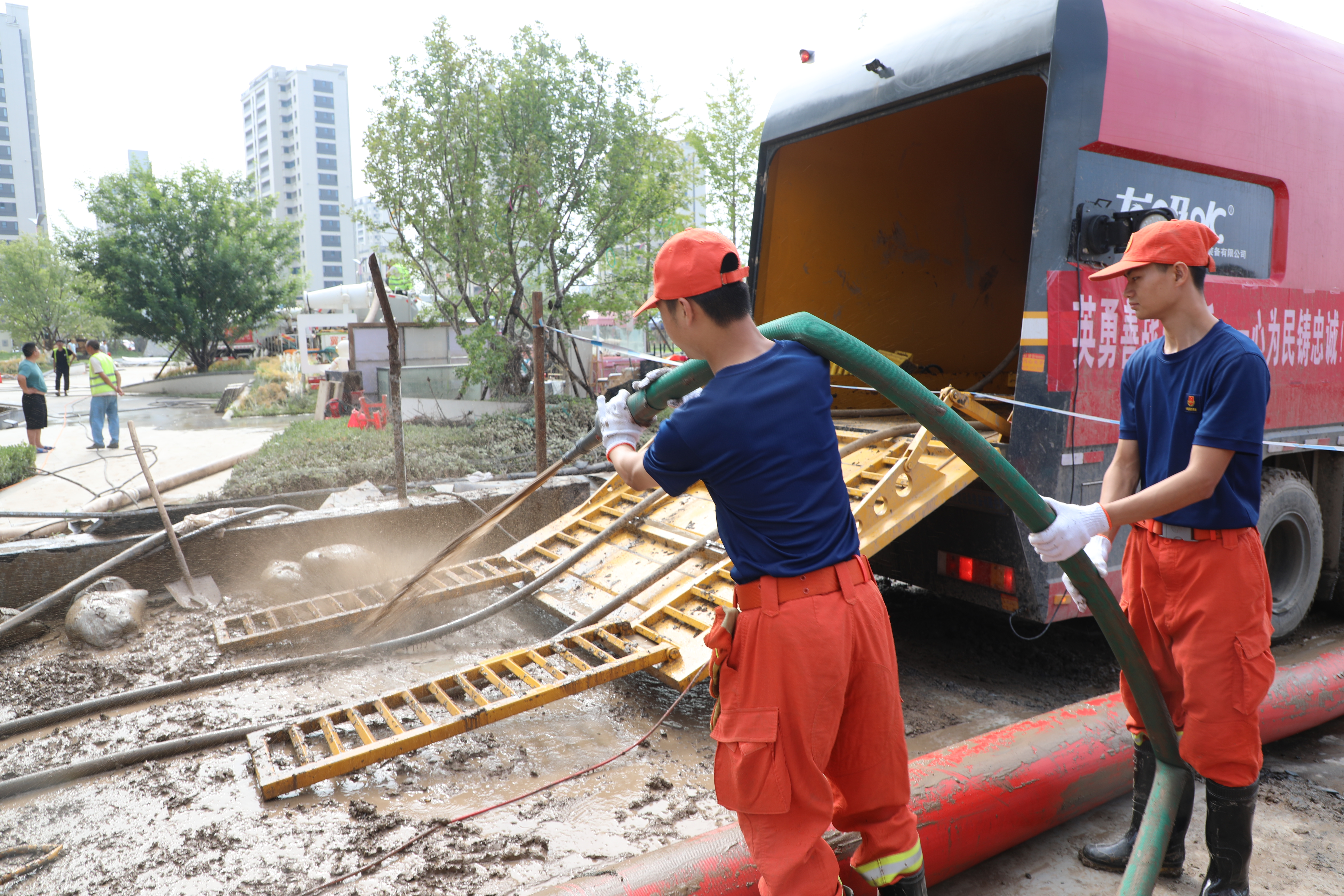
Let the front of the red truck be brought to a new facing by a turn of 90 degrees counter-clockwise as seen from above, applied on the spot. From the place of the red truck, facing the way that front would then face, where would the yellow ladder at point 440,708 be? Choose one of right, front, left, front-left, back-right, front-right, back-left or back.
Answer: left

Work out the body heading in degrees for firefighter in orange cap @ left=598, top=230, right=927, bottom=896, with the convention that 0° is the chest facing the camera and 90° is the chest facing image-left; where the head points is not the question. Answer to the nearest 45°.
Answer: approximately 135°

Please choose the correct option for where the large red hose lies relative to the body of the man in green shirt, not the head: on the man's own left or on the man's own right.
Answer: on the man's own right

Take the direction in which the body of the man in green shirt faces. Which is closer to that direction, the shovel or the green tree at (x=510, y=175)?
the green tree

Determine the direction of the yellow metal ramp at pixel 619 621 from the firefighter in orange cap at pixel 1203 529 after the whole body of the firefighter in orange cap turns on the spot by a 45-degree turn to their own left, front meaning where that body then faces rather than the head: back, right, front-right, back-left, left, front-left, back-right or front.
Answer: right

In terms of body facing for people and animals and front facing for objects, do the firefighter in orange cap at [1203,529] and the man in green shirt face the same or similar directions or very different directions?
very different directions

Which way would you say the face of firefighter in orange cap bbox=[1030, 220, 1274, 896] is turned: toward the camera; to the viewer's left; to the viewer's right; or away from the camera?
to the viewer's left

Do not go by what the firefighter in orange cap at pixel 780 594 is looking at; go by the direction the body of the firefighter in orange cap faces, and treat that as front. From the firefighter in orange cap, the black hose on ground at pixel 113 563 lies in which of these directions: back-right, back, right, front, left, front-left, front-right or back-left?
front

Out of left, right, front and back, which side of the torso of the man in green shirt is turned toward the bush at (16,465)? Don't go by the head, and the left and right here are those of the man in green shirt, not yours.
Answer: right

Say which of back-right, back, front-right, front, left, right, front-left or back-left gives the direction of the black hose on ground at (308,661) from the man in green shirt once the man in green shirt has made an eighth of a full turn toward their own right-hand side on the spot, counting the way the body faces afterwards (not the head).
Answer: front-right

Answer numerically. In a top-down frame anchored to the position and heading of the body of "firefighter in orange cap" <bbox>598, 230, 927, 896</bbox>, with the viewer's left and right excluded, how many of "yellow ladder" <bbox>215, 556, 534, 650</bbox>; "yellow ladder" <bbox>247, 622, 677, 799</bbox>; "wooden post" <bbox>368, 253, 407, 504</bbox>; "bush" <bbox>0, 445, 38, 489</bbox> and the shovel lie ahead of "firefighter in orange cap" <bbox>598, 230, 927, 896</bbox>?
5

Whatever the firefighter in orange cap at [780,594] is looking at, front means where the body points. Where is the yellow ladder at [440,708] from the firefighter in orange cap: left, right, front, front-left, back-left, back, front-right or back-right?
front

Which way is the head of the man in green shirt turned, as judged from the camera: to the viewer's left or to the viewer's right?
to the viewer's right

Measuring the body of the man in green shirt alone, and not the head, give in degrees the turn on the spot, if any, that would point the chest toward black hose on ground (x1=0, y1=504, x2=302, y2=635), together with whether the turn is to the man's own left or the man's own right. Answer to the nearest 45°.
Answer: approximately 90° to the man's own right

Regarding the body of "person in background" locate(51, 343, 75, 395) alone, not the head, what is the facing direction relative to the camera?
toward the camera

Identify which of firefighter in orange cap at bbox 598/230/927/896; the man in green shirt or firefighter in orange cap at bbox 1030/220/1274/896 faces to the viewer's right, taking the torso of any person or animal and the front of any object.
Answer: the man in green shirt

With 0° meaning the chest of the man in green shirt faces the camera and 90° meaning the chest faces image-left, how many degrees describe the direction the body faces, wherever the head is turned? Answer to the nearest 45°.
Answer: approximately 270°
